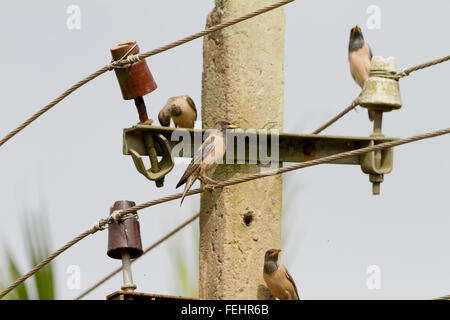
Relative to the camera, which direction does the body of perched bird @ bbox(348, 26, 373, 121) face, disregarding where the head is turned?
toward the camera

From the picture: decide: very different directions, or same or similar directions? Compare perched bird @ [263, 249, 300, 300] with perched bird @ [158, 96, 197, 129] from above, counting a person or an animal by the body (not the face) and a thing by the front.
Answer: same or similar directions

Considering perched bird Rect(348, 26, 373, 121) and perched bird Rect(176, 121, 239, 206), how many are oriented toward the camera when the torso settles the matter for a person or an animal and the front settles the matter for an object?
1

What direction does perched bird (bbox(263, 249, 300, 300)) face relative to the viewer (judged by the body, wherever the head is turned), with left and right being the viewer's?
facing the viewer and to the left of the viewer

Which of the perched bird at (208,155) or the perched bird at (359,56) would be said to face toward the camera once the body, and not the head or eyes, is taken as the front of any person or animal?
the perched bird at (359,56)

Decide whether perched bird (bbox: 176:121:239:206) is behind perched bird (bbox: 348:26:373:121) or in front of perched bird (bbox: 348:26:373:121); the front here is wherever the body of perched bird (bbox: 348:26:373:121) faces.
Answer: in front

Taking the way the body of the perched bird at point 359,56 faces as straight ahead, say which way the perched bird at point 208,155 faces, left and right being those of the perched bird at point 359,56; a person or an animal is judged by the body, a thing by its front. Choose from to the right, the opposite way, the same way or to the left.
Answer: to the left

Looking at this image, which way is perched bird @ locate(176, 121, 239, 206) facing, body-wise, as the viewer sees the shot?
to the viewer's right
